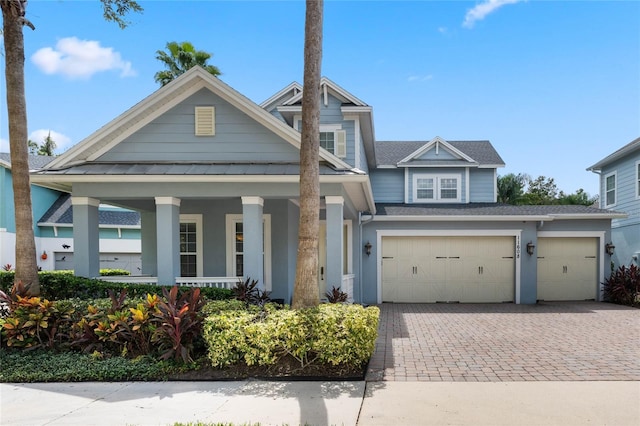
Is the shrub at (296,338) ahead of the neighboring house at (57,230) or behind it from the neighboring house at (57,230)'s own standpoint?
ahead

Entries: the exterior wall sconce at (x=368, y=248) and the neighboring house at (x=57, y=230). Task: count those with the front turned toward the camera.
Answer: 2

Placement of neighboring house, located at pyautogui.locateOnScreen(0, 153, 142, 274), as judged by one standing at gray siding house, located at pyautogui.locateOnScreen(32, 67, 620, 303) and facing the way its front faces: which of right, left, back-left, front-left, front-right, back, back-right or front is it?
back-right

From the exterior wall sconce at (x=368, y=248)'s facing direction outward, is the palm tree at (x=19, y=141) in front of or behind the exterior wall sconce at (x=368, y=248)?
in front

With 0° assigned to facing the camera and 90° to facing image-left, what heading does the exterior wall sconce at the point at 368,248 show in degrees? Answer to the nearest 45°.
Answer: approximately 0°

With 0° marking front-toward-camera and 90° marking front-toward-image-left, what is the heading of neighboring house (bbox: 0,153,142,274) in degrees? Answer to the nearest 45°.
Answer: approximately 0°

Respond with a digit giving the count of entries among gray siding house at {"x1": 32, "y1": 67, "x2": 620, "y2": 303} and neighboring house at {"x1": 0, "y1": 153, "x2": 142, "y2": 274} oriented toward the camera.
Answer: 2
